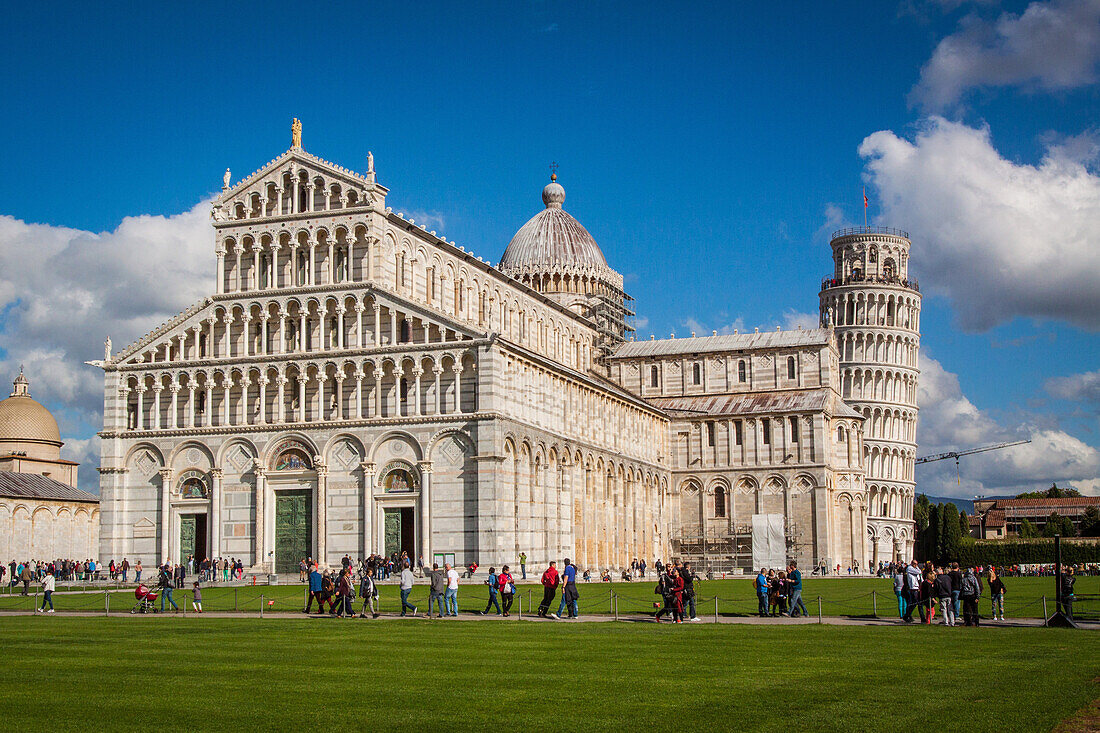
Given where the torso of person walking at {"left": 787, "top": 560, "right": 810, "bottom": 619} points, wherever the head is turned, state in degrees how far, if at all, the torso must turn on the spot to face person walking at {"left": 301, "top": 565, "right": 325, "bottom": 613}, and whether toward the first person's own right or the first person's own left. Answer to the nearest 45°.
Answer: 0° — they already face them

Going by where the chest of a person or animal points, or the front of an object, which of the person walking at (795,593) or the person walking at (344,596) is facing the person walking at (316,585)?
the person walking at (795,593)

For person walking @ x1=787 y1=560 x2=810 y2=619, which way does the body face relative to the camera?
to the viewer's left

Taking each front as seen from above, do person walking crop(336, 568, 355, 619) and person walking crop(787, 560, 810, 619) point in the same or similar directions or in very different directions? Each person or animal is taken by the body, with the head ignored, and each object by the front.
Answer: very different directions

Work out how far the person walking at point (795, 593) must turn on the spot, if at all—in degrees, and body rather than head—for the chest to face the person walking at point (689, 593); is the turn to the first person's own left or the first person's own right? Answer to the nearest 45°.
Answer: approximately 45° to the first person's own left
